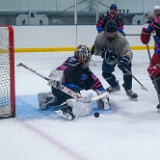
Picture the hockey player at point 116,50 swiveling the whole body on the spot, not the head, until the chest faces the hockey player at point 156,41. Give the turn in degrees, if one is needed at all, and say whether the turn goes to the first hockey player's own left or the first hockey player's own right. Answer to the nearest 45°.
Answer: approximately 45° to the first hockey player's own left

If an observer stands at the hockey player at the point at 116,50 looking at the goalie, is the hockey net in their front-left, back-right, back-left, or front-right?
front-right

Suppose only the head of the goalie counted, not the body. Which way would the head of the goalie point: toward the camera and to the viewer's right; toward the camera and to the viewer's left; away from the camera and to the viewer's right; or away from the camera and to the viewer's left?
toward the camera and to the viewer's right

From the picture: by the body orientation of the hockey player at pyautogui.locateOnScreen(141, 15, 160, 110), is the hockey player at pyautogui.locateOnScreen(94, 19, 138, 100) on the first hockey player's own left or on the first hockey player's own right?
on the first hockey player's own right

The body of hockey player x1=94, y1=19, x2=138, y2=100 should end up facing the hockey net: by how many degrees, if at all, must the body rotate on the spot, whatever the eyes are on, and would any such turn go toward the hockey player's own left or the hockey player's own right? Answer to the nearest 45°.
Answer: approximately 45° to the hockey player's own right

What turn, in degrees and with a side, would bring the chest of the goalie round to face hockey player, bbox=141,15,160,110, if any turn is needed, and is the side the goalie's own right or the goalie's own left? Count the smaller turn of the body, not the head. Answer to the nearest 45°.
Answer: approximately 45° to the goalie's own left

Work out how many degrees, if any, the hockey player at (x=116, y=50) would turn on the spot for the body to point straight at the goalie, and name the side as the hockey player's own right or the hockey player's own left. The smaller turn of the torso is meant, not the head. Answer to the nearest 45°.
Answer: approximately 45° to the hockey player's own right

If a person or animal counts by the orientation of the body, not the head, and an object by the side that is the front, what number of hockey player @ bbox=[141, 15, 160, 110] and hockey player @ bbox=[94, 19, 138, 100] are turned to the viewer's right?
0

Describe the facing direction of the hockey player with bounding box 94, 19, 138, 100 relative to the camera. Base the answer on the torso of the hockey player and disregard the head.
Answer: toward the camera

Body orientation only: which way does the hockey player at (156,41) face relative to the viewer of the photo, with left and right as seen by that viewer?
facing the viewer and to the left of the viewer

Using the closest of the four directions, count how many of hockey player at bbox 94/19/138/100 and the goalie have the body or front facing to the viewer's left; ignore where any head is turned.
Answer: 0

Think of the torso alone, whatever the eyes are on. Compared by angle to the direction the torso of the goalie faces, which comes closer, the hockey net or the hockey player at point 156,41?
the hockey player

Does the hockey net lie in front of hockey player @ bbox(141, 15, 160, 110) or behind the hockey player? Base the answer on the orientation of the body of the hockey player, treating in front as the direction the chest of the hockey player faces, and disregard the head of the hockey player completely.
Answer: in front
